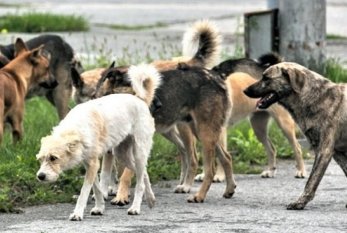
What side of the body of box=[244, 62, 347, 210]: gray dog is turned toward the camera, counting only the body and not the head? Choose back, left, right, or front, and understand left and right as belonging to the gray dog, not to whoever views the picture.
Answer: left

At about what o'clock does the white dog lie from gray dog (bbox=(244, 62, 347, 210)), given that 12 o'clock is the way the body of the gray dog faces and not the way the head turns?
The white dog is roughly at 11 o'clock from the gray dog.

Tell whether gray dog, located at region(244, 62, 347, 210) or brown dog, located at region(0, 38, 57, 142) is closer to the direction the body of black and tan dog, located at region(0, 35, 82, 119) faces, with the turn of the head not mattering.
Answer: the brown dog

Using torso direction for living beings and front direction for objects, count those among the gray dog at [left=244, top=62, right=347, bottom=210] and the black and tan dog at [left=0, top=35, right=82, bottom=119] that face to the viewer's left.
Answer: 2

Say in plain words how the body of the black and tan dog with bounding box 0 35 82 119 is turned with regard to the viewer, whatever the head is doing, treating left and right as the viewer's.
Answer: facing to the left of the viewer
